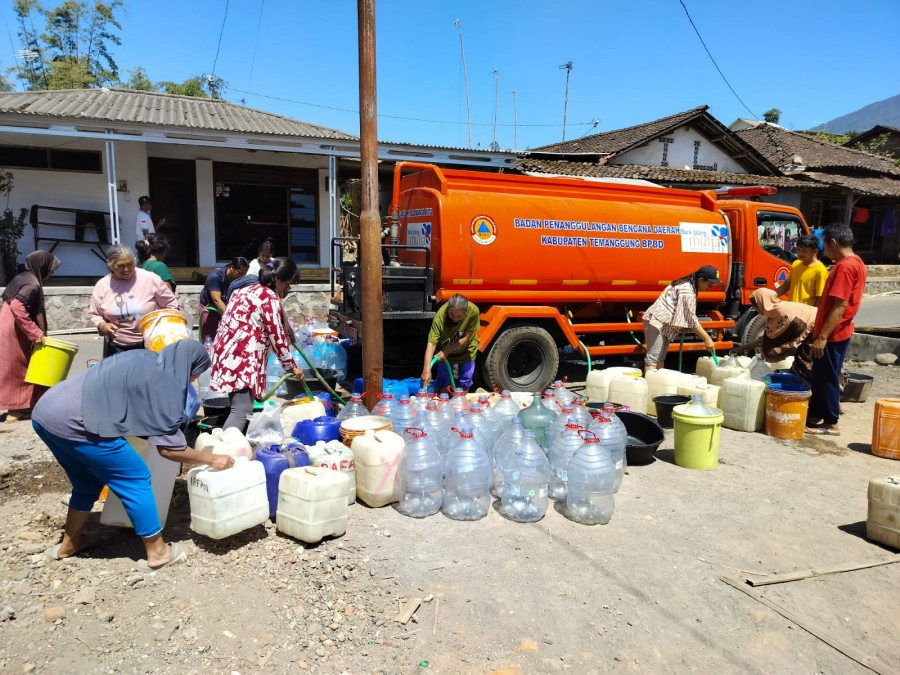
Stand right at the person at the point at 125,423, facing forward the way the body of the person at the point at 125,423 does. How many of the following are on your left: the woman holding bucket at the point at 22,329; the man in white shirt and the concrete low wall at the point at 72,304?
3

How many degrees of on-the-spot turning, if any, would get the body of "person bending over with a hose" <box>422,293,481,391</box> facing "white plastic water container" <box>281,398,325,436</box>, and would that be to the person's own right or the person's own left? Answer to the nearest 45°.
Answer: approximately 45° to the person's own right

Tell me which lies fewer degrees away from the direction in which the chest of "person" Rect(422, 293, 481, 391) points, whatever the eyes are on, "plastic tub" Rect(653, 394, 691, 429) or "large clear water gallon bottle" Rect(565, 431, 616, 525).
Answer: the large clear water gallon bottle

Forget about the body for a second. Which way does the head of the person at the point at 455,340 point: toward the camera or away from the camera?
toward the camera

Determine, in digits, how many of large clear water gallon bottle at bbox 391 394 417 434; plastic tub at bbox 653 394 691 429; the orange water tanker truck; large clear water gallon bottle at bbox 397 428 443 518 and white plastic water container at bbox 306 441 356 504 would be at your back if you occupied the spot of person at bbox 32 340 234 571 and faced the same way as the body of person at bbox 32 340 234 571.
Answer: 0

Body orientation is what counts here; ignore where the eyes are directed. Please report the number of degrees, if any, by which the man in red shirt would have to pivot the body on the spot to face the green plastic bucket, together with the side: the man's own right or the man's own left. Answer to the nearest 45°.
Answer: approximately 45° to the man's own left

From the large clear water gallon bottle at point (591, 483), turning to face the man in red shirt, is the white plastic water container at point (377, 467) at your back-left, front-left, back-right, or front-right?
back-left

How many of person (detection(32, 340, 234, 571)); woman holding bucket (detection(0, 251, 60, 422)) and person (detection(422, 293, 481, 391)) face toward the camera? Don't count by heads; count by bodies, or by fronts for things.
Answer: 1

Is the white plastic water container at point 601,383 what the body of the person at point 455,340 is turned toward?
no

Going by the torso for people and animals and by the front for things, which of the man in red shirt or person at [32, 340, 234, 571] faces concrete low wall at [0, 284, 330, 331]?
the man in red shirt

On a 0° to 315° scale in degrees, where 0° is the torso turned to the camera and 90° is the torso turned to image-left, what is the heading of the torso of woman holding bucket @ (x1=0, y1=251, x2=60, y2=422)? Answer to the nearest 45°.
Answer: approximately 270°

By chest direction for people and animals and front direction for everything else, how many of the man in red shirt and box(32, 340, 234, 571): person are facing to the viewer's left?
1

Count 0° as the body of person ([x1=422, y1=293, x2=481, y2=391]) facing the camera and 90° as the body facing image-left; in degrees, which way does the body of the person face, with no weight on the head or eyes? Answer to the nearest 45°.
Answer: approximately 0°

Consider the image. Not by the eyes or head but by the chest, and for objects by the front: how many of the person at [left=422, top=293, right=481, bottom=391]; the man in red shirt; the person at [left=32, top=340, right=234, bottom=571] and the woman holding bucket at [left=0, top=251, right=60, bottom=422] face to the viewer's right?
2

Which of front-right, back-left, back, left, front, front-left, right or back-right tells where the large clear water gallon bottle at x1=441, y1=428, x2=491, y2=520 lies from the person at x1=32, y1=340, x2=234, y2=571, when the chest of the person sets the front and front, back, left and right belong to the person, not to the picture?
front

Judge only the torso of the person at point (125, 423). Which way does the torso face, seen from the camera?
to the viewer's right

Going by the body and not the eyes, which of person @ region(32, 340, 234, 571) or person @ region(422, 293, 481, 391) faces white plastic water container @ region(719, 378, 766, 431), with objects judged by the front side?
person @ region(32, 340, 234, 571)
